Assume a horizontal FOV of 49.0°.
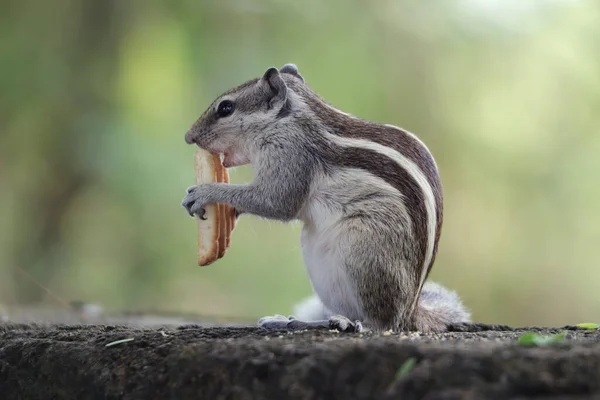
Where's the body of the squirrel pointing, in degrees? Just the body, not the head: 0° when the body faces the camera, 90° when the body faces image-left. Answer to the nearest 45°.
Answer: approximately 90°

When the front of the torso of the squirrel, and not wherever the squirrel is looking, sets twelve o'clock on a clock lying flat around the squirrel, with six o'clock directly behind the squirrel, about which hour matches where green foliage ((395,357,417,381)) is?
The green foliage is roughly at 9 o'clock from the squirrel.
